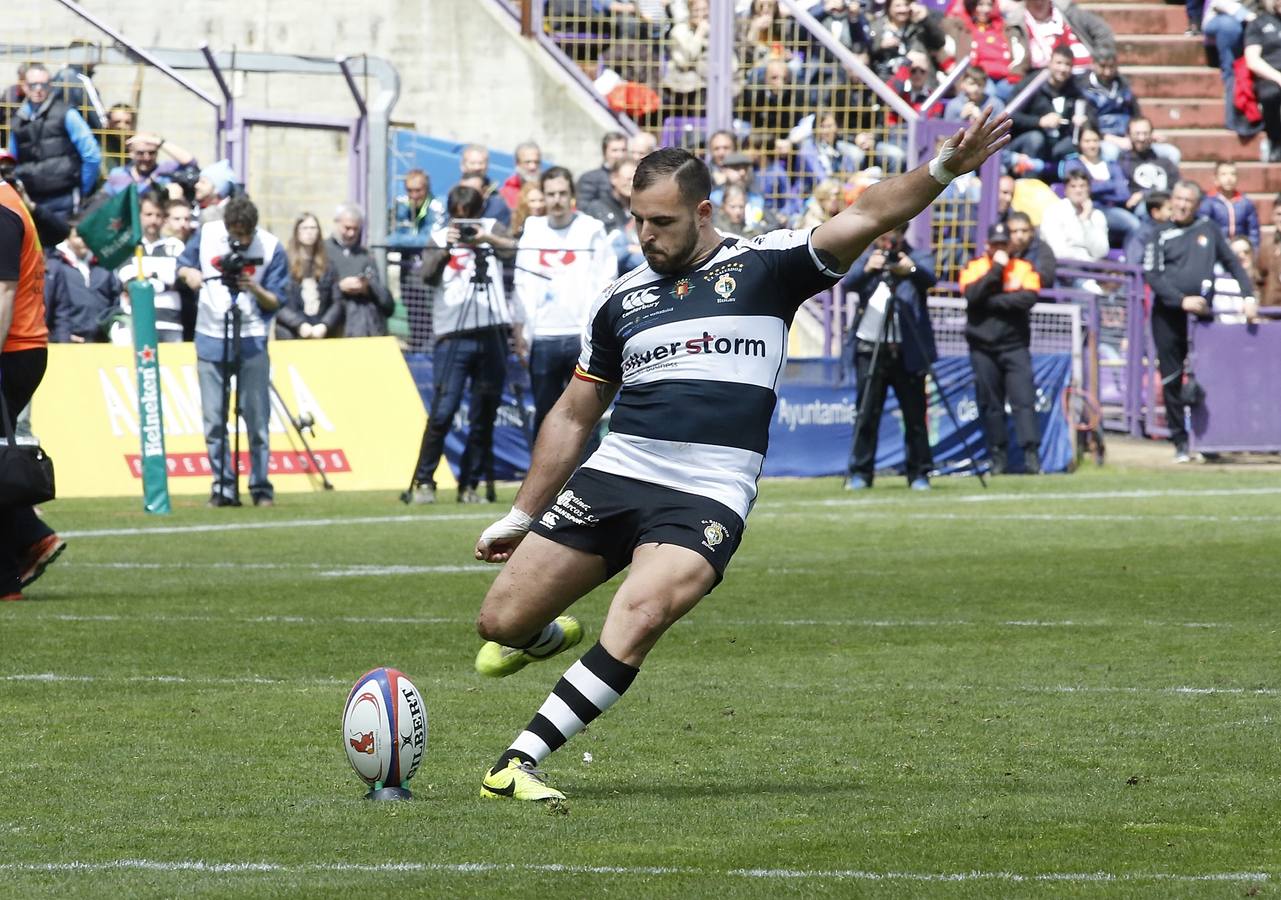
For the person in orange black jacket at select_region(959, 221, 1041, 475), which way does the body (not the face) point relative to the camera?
toward the camera

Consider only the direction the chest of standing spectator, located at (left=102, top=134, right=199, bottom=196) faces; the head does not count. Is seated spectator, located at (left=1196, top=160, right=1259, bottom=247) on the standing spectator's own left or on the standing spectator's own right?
on the standing spectator's own left

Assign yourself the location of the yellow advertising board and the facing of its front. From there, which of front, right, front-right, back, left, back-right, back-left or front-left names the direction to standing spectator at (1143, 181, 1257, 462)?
left

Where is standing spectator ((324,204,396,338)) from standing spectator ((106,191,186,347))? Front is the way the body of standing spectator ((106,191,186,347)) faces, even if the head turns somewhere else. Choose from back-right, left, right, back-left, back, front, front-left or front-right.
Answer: left

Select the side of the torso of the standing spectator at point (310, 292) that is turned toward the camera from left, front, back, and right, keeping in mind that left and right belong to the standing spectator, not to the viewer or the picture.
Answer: front

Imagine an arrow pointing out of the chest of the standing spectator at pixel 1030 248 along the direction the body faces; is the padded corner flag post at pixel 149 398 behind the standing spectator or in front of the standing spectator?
in front

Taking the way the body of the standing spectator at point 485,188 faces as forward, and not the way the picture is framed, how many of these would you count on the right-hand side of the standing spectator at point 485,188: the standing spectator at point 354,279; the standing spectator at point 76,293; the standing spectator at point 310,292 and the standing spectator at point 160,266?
4
